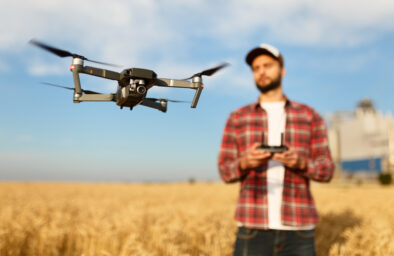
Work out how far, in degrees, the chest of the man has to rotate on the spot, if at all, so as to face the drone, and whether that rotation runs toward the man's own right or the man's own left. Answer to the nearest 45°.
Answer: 0° — they already face it

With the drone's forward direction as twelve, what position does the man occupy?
The man is roughly at 7 o'clock from the drone.

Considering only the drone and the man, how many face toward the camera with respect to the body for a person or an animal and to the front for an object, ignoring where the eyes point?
2

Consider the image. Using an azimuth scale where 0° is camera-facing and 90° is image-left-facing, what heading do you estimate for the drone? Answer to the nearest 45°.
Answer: approximately 0°
